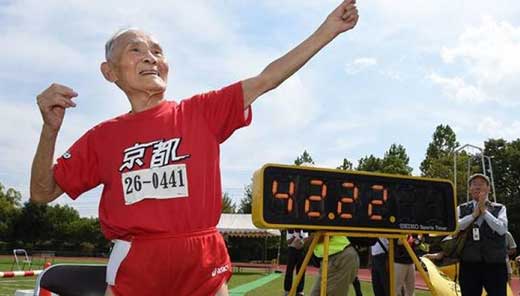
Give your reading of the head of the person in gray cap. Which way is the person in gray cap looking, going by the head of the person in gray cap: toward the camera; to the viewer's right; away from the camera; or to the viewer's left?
toward the camera

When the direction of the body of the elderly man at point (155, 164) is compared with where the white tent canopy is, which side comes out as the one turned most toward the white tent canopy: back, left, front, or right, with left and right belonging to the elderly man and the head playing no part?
back

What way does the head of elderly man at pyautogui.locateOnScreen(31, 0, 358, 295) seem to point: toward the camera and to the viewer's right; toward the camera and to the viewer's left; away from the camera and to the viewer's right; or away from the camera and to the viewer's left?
toward the camera and to the viewer's right

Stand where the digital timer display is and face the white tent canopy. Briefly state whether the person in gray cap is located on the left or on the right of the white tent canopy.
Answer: right

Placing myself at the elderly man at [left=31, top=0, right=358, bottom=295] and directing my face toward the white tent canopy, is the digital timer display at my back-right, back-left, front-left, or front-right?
front-right

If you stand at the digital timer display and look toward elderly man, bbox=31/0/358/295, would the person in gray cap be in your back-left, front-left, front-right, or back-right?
back-left

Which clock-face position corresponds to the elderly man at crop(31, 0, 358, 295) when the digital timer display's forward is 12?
The elderly man is roughly at 2 o'clock from the digital timer display.

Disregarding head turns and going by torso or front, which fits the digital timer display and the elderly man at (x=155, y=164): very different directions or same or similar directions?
same or similar directions

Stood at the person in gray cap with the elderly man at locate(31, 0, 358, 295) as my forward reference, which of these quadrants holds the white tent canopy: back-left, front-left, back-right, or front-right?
back-right

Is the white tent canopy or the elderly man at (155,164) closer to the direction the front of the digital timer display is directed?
the elderly man

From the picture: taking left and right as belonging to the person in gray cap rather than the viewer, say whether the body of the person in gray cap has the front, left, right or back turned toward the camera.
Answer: front

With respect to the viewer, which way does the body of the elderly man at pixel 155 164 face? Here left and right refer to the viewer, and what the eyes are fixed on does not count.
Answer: facing the viewer

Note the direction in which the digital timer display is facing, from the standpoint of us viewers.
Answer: facing the viewer and to the right of the viewer

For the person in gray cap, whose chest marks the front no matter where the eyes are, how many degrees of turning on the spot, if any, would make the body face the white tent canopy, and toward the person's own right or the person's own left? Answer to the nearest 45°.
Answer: approximately 135° to the person's own right

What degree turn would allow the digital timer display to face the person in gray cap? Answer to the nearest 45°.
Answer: approximately 90° to its left
